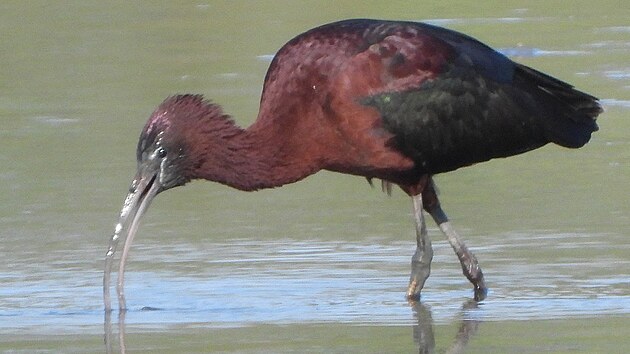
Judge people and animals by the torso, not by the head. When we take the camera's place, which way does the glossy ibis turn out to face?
facing to the left of the viewer
